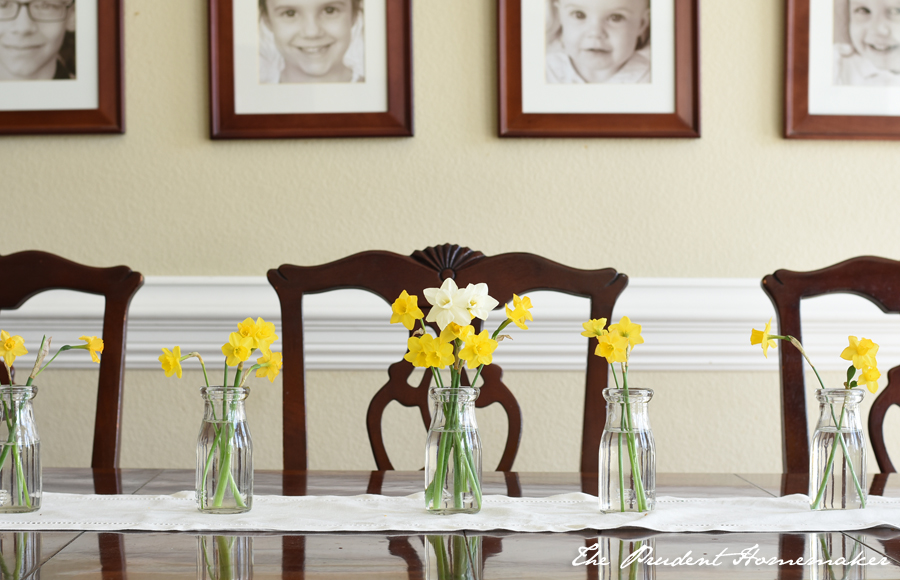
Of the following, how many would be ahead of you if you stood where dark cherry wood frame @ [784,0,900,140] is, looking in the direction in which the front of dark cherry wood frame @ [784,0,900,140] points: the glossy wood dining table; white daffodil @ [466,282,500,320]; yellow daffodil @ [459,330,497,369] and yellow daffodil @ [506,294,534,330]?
4

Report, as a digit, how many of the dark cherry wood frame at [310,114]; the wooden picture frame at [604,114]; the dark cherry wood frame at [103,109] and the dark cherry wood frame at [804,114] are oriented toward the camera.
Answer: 4

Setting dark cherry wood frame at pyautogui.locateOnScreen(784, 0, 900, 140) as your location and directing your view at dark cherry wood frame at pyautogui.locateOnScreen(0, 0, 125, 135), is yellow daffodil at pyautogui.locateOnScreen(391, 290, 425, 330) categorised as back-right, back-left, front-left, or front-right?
front-left

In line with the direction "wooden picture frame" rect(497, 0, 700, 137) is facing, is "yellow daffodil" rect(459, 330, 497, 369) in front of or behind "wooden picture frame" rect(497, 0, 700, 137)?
in front

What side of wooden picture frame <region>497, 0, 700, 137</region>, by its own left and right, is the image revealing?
front

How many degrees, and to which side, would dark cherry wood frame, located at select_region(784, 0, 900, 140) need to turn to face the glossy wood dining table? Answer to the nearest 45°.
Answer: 0° — it already faces it

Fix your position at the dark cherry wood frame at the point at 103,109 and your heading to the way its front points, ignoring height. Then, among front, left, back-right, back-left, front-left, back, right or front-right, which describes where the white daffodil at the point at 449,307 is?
front

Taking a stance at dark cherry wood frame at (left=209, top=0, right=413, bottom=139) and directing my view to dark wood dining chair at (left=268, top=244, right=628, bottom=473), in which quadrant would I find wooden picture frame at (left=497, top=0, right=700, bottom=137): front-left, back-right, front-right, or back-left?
front-left

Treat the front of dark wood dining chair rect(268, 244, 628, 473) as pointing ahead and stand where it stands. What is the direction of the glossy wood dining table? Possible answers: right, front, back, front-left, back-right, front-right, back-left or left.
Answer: front

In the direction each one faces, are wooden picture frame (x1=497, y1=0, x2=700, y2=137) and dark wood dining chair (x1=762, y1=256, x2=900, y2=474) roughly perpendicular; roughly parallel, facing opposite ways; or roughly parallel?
roughly parallel

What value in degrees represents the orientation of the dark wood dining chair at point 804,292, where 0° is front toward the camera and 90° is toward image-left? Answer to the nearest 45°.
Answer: approximately 0°

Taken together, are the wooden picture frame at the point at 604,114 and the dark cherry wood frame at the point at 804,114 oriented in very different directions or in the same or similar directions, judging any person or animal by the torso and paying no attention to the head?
same or similar directions

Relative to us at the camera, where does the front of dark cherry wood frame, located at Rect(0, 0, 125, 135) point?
facing the viewer

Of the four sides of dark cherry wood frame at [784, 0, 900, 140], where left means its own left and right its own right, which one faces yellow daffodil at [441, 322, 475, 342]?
front
